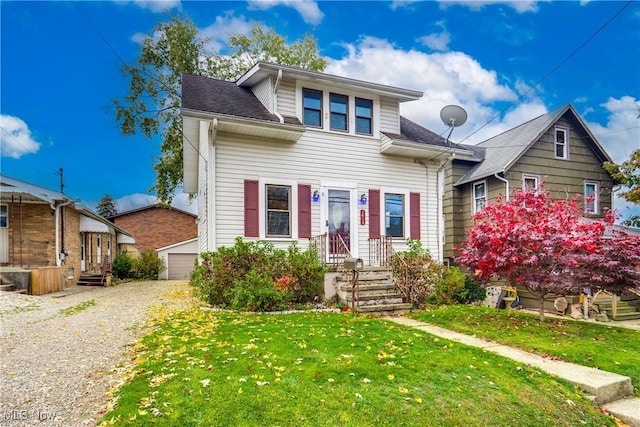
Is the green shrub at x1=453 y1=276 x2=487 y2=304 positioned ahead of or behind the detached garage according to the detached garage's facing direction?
ahead

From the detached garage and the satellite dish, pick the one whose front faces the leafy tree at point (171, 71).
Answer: the detached garage

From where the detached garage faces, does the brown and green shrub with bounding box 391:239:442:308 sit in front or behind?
in front
